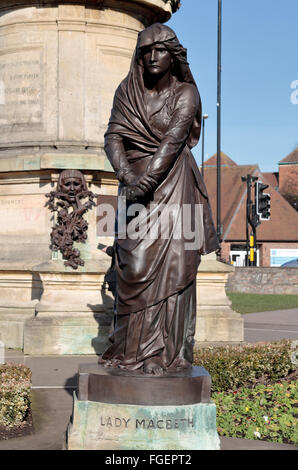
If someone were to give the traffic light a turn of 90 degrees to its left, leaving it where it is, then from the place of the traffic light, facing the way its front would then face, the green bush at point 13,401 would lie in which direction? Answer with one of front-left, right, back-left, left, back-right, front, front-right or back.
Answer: back

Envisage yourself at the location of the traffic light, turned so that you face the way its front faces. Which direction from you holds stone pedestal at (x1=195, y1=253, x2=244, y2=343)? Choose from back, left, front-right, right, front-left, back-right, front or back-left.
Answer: right

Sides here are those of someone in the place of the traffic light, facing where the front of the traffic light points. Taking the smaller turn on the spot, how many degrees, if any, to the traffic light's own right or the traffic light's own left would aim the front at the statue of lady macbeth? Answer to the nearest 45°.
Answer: approximately 90° to the traffic light's own right

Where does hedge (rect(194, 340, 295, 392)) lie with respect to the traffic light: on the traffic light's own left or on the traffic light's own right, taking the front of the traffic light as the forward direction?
on the traffic light's own right

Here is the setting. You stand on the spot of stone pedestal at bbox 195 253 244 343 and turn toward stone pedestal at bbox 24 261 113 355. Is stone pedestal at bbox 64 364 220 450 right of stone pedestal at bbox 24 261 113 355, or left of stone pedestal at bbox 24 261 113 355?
left

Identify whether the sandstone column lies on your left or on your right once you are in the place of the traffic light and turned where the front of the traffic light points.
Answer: on your right

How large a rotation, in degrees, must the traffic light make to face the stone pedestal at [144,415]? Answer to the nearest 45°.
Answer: approximately 90° to its right
